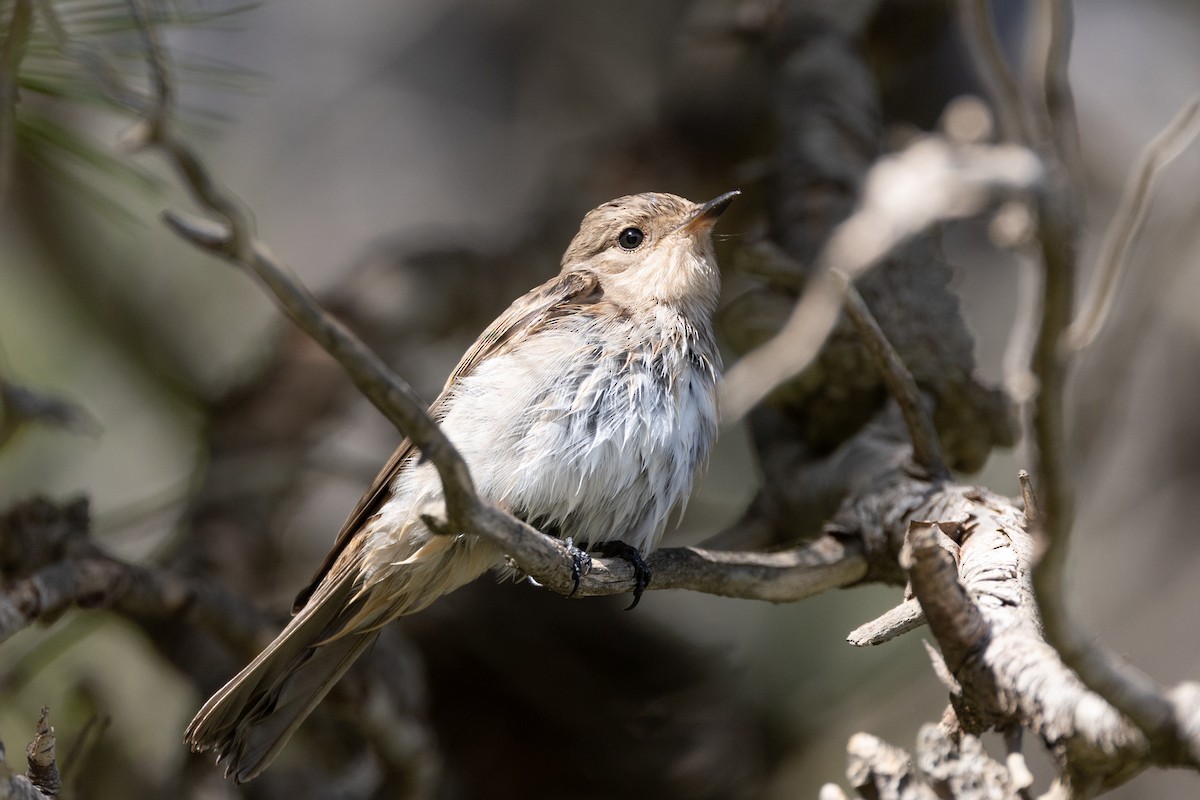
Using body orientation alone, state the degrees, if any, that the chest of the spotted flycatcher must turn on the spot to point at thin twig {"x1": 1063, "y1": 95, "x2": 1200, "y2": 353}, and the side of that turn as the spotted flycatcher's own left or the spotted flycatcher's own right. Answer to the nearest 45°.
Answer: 0° — it already faces it

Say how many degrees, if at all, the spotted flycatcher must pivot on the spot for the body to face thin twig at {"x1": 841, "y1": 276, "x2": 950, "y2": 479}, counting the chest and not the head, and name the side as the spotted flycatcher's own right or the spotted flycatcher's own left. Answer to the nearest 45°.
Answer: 0° — it already faces it

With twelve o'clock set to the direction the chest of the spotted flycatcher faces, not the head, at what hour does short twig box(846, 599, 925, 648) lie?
The short twig is roughly at 11 o'clock from the spotted flycatcher.

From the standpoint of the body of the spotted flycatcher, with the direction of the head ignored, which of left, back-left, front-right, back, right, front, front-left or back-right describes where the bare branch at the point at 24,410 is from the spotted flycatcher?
back

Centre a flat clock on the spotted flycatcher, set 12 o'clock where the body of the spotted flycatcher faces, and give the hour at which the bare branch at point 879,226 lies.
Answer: The bare branch is roughly at 11 o'clock from the spotted flycatcher.

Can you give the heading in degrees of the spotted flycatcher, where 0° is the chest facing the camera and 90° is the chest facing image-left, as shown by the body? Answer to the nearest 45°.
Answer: approximately 315°
